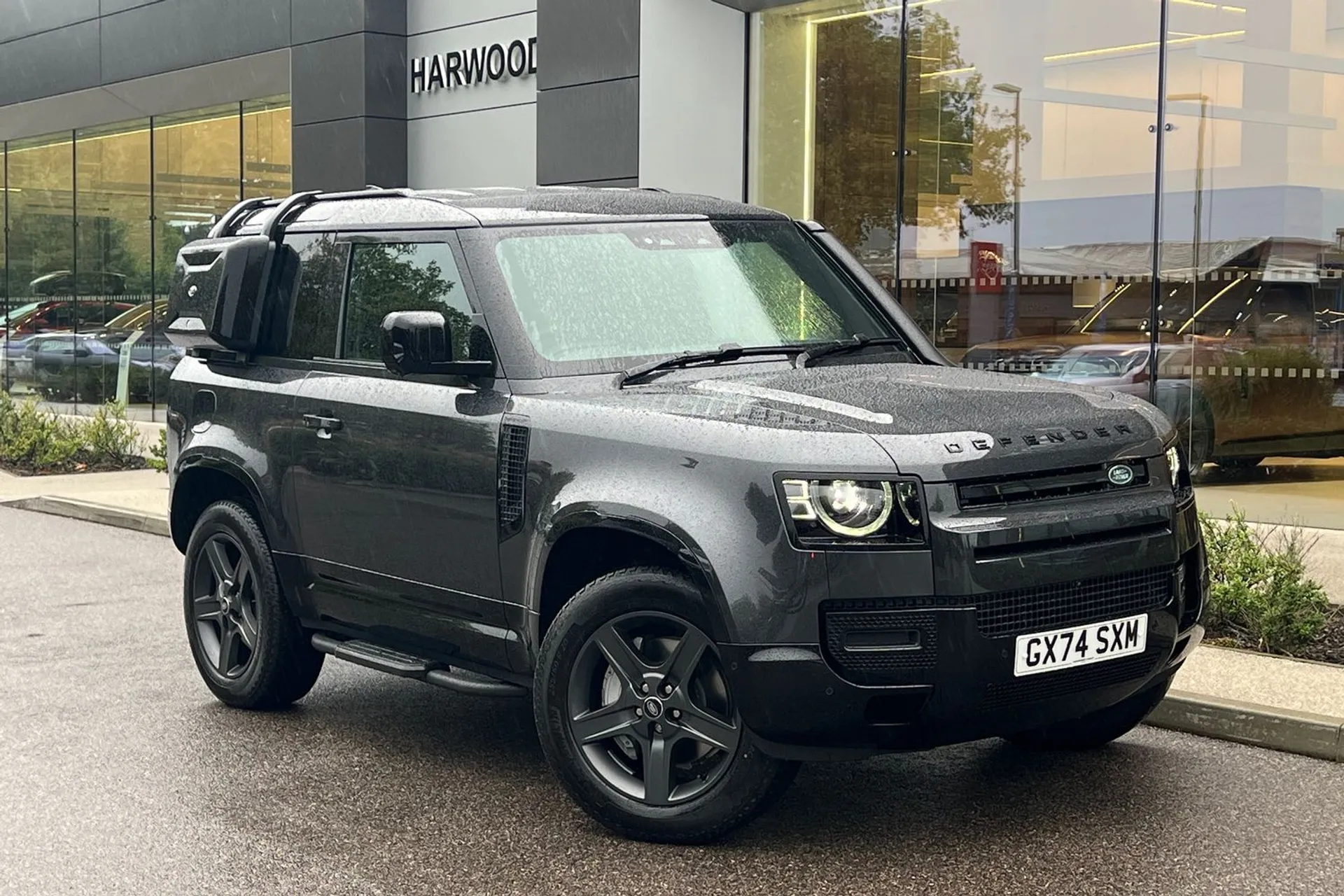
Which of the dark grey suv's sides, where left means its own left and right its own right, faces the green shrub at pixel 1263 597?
left

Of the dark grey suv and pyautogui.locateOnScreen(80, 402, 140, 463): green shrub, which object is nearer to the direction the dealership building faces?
the dark grey suv

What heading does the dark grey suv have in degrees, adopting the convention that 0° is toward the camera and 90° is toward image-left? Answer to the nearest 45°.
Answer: approximately 315°

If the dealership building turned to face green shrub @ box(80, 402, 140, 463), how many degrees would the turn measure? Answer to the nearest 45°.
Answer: approximately 90° to its right

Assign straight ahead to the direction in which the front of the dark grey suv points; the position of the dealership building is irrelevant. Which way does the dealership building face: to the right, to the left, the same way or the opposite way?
to the right

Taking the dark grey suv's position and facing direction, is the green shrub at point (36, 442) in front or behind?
behind

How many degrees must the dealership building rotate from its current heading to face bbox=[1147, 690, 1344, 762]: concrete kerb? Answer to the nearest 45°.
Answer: approximately 45° to its left

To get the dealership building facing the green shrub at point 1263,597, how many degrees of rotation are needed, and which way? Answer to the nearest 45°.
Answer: approximately 45° to its left

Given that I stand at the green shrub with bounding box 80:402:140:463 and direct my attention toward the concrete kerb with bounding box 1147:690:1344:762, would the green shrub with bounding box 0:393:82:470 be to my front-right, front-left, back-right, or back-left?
back-right

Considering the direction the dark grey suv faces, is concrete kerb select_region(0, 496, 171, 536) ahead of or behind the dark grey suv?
behind

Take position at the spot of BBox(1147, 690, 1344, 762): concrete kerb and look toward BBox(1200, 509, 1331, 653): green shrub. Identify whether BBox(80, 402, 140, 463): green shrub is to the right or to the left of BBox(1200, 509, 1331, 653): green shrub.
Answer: left

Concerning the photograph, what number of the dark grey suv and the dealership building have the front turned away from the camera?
0
